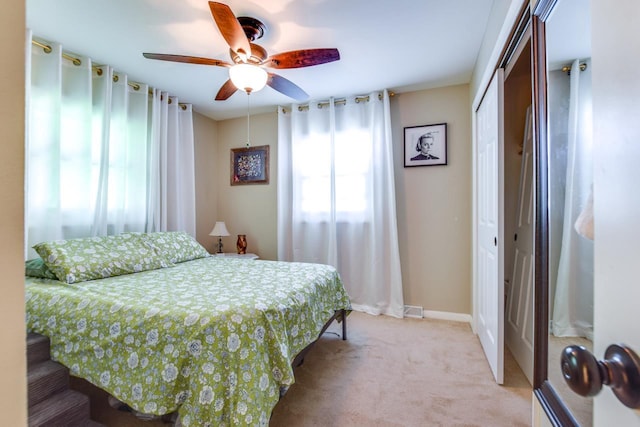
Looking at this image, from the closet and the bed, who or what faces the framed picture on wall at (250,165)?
the closet

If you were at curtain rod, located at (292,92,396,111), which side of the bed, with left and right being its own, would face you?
left

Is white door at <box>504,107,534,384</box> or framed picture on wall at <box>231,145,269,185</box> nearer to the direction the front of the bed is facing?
the white door

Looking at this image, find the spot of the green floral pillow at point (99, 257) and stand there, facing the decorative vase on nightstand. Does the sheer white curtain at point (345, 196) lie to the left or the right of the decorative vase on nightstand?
right

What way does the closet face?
to the viewer's left

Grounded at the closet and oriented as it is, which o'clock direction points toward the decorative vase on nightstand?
The decorative vase on nightstand is roughly at 12 o'clock from the closet.

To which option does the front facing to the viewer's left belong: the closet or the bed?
the closet

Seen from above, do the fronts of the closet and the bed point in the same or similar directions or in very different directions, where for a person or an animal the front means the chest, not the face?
very different directions

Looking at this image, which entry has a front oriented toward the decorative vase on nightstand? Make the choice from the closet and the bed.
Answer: the closet

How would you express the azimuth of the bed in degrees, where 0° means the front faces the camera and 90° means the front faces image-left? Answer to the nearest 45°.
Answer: approximately 315°
